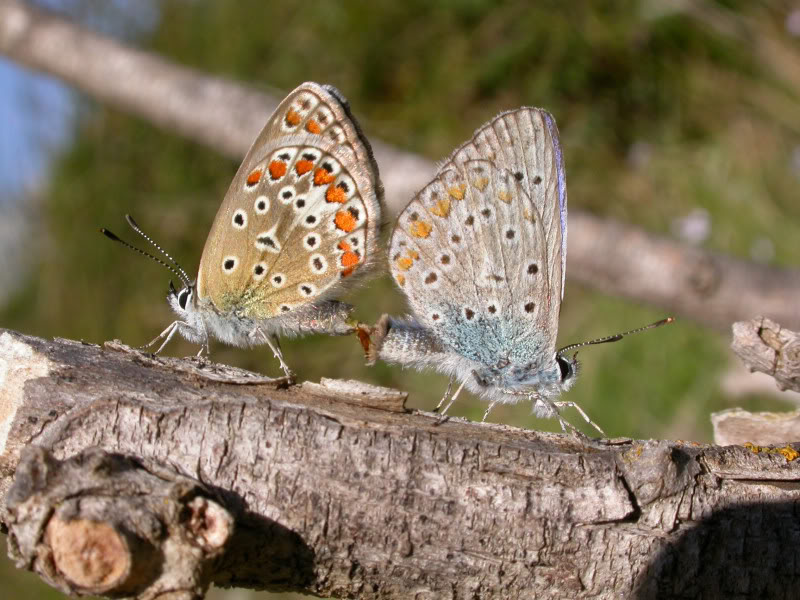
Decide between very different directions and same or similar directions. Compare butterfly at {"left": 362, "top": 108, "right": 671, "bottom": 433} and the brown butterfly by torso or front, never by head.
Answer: very different directions

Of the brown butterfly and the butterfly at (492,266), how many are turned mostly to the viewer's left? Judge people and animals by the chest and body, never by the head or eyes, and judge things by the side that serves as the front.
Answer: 1

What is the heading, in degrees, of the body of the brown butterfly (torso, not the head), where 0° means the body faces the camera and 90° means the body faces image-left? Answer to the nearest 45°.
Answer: approximately 90°

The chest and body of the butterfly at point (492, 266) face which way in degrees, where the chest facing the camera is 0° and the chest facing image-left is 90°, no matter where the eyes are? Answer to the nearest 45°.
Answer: approximately 270°

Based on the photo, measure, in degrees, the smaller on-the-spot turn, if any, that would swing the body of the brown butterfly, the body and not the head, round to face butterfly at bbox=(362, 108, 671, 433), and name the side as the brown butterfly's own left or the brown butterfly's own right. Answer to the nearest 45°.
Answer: approximately 135° to the brown butterfly's own left

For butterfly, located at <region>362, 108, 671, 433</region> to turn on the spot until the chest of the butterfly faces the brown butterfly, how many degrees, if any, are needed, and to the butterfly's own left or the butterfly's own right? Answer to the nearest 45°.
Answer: approximately 180°

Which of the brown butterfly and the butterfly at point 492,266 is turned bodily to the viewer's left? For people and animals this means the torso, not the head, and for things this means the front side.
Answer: the brown butterfly

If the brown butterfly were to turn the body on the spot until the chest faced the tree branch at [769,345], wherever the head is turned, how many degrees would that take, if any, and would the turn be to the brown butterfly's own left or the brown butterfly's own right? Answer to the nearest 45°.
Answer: approximately 135° to the brown butterfly's own left
